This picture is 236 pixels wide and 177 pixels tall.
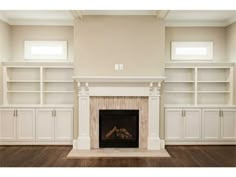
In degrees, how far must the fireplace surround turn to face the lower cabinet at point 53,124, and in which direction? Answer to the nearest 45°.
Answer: approximately 90° to its right

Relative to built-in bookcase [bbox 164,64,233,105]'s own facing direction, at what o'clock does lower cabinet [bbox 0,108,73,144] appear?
The lower cabinet is roughly at 2 o'clock from the built-in bookcase.

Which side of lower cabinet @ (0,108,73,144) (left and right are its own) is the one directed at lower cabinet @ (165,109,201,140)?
left

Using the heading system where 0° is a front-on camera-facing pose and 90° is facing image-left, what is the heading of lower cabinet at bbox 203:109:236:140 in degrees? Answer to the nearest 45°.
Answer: approximately 0°

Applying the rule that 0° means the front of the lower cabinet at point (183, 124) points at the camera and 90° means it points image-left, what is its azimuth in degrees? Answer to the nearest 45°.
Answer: approximately 0°
